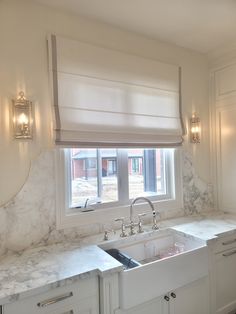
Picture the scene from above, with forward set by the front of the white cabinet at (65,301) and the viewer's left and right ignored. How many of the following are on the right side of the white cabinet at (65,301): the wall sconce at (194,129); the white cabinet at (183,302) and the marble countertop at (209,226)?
0

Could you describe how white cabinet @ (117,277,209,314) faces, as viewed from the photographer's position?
facing the viewer and to the right of the viewer

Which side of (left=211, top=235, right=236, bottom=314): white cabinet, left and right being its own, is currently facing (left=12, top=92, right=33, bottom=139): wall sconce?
right

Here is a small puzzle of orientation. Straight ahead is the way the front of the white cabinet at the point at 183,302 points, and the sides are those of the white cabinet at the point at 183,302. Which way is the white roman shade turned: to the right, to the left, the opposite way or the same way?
the same way

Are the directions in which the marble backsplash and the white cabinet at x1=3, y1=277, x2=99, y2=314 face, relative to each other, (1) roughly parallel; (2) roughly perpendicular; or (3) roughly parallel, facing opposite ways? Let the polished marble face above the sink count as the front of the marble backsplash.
roughly parallel

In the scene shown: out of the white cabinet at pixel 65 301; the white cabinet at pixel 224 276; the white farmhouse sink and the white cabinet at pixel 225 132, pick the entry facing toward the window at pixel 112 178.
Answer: the white cabinet at pixel 225 132

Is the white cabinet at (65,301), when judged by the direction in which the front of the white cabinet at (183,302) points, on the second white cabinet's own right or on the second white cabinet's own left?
on the second white cabinet's own right

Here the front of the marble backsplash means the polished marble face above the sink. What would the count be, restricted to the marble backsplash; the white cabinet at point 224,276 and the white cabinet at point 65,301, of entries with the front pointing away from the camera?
0

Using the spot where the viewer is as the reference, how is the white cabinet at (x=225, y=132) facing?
facing the viewer and to the left of the viewer

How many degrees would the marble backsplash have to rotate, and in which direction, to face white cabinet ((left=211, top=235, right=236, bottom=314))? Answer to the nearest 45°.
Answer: approximately 45° to its left

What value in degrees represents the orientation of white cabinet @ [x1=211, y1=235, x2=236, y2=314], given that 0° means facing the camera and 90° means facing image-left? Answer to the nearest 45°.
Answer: approximately 315°
